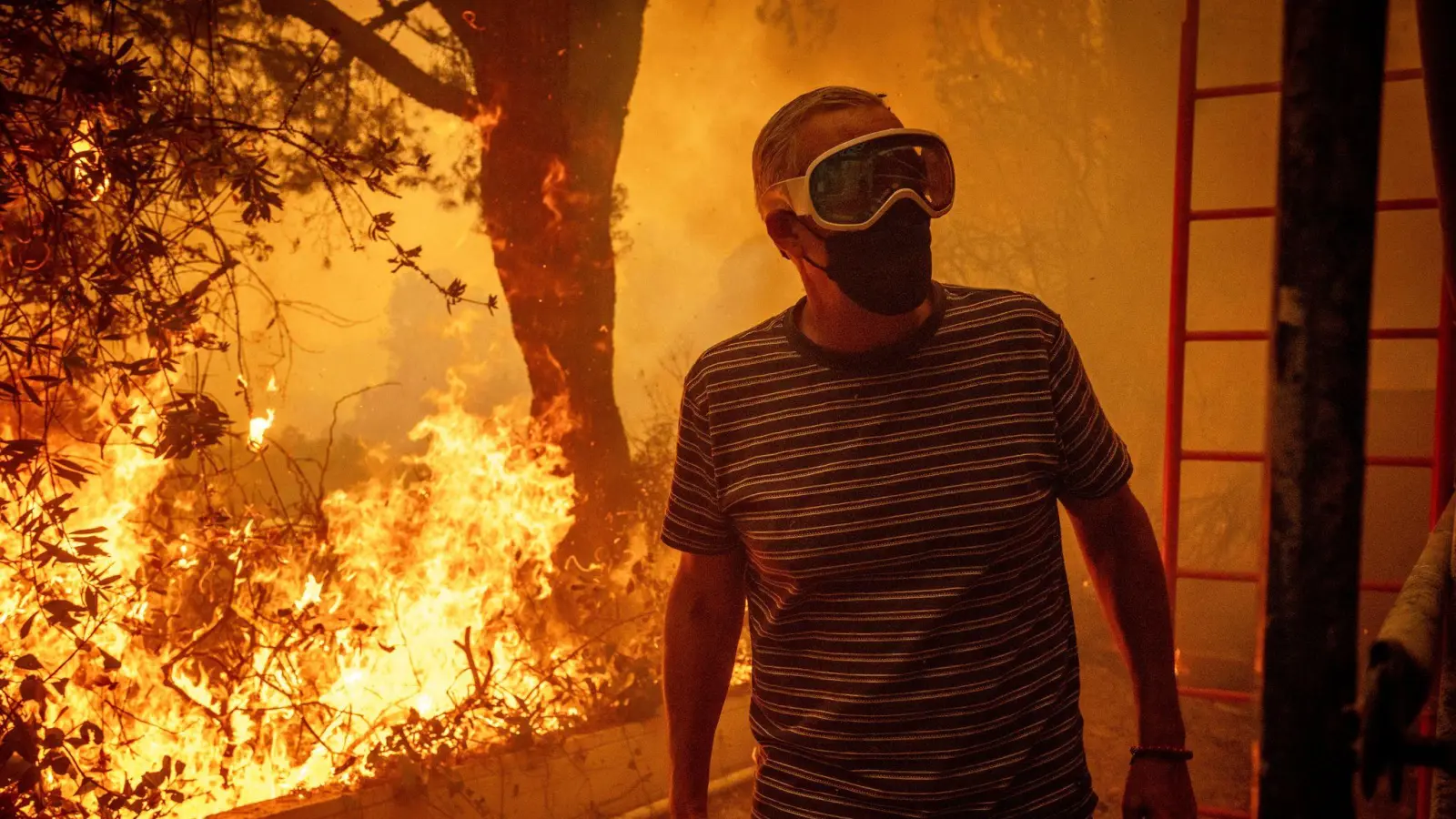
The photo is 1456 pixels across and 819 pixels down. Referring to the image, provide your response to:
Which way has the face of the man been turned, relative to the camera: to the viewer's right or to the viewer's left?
to the viewer's right

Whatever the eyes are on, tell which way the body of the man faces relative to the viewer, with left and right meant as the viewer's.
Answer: facing the viewer

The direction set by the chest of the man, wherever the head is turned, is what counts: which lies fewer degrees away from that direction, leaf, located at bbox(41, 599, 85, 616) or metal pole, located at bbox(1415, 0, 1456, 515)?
the metal pole

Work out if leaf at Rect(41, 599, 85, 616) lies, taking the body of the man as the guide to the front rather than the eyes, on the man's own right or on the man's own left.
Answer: on the man's own right

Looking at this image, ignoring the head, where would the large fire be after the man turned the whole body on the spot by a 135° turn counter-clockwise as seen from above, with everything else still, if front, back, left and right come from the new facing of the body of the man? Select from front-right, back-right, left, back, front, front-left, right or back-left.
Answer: left

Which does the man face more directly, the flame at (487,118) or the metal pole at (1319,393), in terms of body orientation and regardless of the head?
the metal pole

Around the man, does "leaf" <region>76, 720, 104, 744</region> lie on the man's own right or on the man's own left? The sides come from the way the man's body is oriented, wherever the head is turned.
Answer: on the man's own right

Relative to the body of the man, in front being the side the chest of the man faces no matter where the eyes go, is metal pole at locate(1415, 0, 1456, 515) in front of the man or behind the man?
in front
